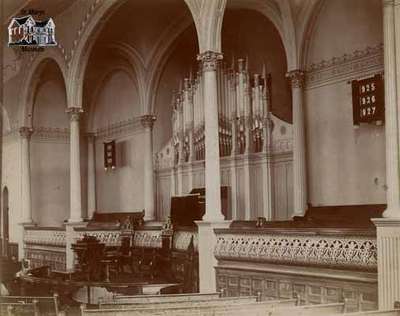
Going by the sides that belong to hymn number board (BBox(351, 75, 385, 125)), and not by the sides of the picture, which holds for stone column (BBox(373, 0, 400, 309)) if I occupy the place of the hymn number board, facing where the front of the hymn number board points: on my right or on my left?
on my left

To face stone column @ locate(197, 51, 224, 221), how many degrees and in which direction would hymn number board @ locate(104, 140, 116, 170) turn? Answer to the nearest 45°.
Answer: approximately 45° to its left

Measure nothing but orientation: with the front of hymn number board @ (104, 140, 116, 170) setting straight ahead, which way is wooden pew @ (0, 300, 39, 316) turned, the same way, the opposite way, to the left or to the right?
the opposite way

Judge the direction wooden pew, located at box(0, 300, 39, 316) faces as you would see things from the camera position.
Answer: facing away from the viewer and to the right of the viewer

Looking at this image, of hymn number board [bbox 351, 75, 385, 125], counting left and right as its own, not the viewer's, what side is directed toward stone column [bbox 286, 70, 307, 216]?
right
